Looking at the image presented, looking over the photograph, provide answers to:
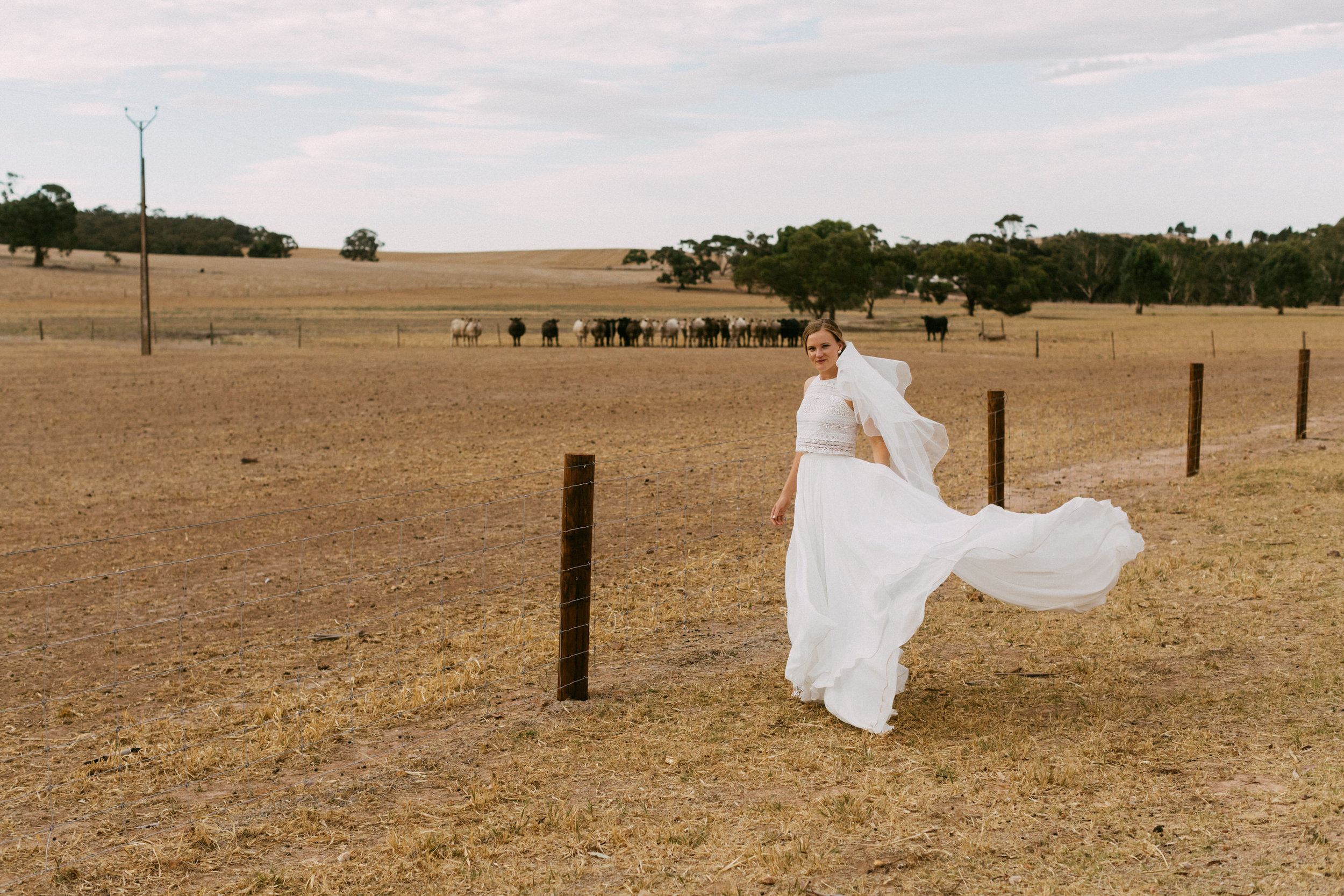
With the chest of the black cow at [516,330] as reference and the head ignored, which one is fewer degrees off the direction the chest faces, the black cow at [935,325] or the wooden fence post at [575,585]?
the wooden fence post

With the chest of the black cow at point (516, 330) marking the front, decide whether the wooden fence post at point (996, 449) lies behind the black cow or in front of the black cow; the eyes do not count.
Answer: in front

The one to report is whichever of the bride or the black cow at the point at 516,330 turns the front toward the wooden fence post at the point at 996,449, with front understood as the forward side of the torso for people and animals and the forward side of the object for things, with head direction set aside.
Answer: the black cow

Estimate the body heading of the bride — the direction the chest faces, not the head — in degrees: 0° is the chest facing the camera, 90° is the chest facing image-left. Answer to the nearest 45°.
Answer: approximately 45°

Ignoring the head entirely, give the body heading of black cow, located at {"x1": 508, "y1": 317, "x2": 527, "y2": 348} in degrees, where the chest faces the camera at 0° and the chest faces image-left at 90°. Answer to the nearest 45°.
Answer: approximately 0°

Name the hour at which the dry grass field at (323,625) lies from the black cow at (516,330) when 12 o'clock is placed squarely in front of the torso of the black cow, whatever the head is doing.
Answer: The dry grass field is roughly at 12 o'clock from the black cow.

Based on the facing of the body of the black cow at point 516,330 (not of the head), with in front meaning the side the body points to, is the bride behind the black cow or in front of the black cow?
in front

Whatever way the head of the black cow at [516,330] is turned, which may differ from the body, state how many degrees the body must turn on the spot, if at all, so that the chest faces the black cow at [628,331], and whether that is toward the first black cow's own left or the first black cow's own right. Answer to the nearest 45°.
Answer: approximately 90° to the first black cow's own left

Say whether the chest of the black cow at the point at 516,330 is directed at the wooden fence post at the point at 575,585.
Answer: yes
